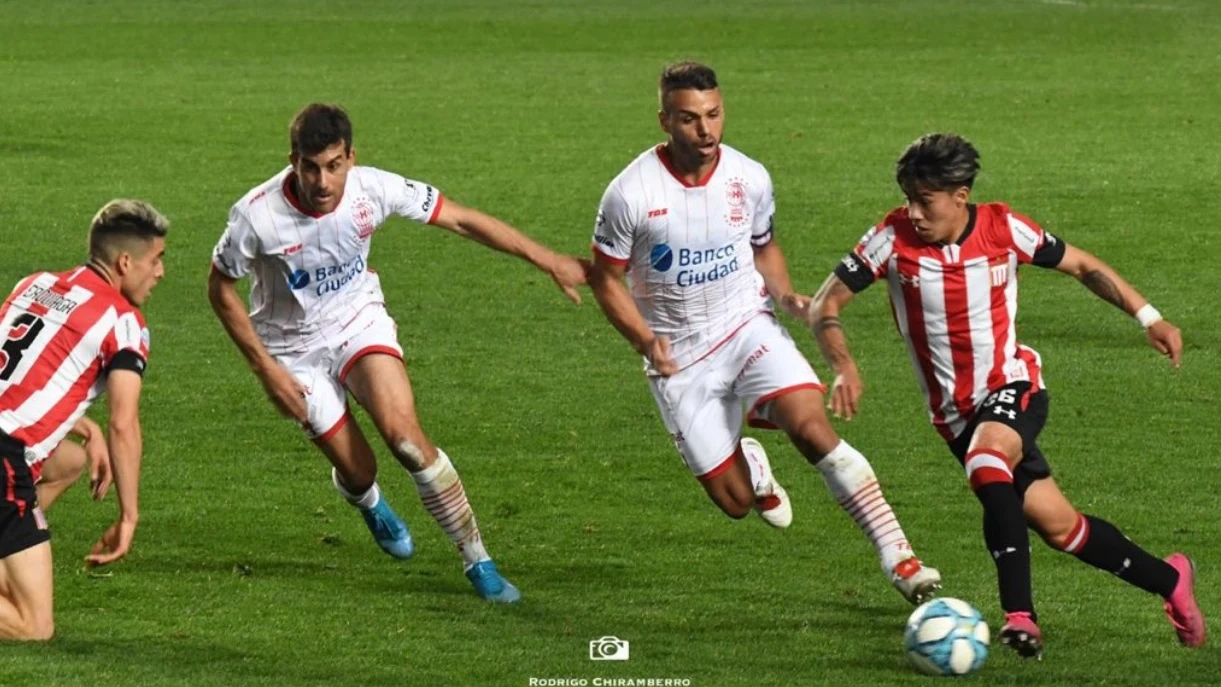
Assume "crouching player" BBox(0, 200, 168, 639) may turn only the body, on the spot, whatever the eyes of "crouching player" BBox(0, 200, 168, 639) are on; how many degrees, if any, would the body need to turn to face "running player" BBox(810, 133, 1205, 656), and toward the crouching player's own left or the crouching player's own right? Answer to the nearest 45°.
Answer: approximately 45° to the crouching player's own right

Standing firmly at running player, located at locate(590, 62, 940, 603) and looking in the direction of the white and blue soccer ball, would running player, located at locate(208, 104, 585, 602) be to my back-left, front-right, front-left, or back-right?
back-right

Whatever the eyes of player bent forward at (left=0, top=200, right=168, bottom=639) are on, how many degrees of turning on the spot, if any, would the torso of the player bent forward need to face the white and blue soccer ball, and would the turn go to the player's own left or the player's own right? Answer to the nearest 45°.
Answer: approximately 90° to the player's own right

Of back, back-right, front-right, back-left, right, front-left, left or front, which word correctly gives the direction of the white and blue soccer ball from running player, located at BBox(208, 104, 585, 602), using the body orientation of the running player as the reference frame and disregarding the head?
front

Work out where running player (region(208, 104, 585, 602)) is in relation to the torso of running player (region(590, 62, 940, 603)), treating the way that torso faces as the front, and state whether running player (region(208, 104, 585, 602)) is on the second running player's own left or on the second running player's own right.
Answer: on the second running player's own right

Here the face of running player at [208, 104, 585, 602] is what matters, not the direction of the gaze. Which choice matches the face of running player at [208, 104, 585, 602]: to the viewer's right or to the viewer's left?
to the viewer's right

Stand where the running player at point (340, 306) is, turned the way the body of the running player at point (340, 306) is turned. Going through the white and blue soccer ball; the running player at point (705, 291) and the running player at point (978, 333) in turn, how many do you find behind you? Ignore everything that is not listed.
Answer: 0

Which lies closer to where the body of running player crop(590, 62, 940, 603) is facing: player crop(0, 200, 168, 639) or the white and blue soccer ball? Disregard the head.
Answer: the white and blue soccer ball

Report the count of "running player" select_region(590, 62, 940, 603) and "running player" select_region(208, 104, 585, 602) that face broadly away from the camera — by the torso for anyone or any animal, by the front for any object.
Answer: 0

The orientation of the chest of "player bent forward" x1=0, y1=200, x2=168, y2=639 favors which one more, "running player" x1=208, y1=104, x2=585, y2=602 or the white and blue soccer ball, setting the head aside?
the running player

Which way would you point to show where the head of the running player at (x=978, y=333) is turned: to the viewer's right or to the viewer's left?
to the viewer's left

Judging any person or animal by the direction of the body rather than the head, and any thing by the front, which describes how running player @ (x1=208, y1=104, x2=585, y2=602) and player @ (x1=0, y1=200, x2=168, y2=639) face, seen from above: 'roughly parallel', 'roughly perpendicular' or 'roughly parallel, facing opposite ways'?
roughly perpendicular

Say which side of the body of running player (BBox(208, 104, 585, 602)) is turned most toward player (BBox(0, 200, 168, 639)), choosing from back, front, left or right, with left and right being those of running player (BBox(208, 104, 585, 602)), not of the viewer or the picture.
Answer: right

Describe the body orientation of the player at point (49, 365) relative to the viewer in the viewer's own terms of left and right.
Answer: facing away from the viewer and to the right of the viewer

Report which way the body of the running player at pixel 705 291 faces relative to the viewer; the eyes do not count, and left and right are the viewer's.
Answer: facing the viewer and to the right of the viewer

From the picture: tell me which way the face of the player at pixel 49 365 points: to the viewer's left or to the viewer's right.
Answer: to the viewer's right
